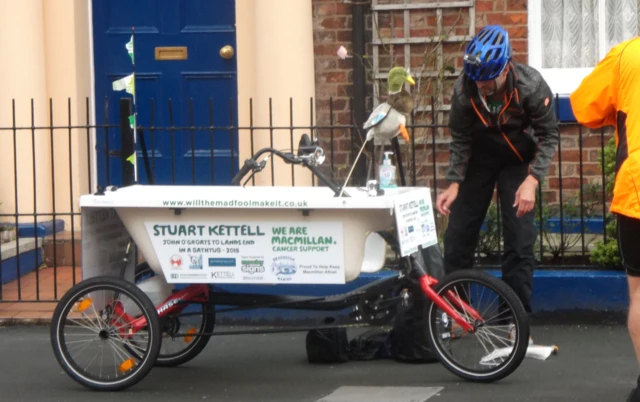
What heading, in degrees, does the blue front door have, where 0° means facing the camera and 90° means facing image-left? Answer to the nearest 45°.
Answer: approximately 0°

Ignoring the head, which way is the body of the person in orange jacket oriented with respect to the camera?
away from the camera

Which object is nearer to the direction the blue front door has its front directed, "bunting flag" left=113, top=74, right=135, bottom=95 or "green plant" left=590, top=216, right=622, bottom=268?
the bunting flag

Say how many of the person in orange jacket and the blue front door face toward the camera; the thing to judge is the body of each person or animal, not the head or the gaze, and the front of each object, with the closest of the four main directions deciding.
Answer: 1

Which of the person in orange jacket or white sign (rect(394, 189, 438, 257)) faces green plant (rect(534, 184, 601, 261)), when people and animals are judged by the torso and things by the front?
the person in orange jacket

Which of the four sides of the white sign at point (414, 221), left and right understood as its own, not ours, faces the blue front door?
back

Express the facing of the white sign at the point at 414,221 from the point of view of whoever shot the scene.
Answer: facing the viewer and to the right of the viewer

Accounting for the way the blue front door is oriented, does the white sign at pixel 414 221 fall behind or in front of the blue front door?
in front

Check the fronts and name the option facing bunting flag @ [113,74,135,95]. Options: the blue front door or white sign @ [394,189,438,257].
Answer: the blue front door

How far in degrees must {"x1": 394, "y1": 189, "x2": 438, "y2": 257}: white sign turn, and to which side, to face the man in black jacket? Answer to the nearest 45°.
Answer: approximately 90° to its left

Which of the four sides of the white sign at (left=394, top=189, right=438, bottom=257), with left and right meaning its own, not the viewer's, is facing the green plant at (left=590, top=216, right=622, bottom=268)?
left

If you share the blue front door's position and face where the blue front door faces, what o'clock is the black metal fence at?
The black metal fence is roughly at 12 o'clock from the blue front door.

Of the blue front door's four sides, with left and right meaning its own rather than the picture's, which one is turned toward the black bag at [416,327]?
front

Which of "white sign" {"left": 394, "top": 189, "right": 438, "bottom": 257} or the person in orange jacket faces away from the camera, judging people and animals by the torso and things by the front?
the person in orange jacket

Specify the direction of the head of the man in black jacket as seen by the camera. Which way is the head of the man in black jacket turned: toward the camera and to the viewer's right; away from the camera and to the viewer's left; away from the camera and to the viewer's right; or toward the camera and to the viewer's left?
toward the camera and to the viewer's left

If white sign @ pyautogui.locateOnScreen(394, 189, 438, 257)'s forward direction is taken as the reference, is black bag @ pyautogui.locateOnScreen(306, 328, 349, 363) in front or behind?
behind
